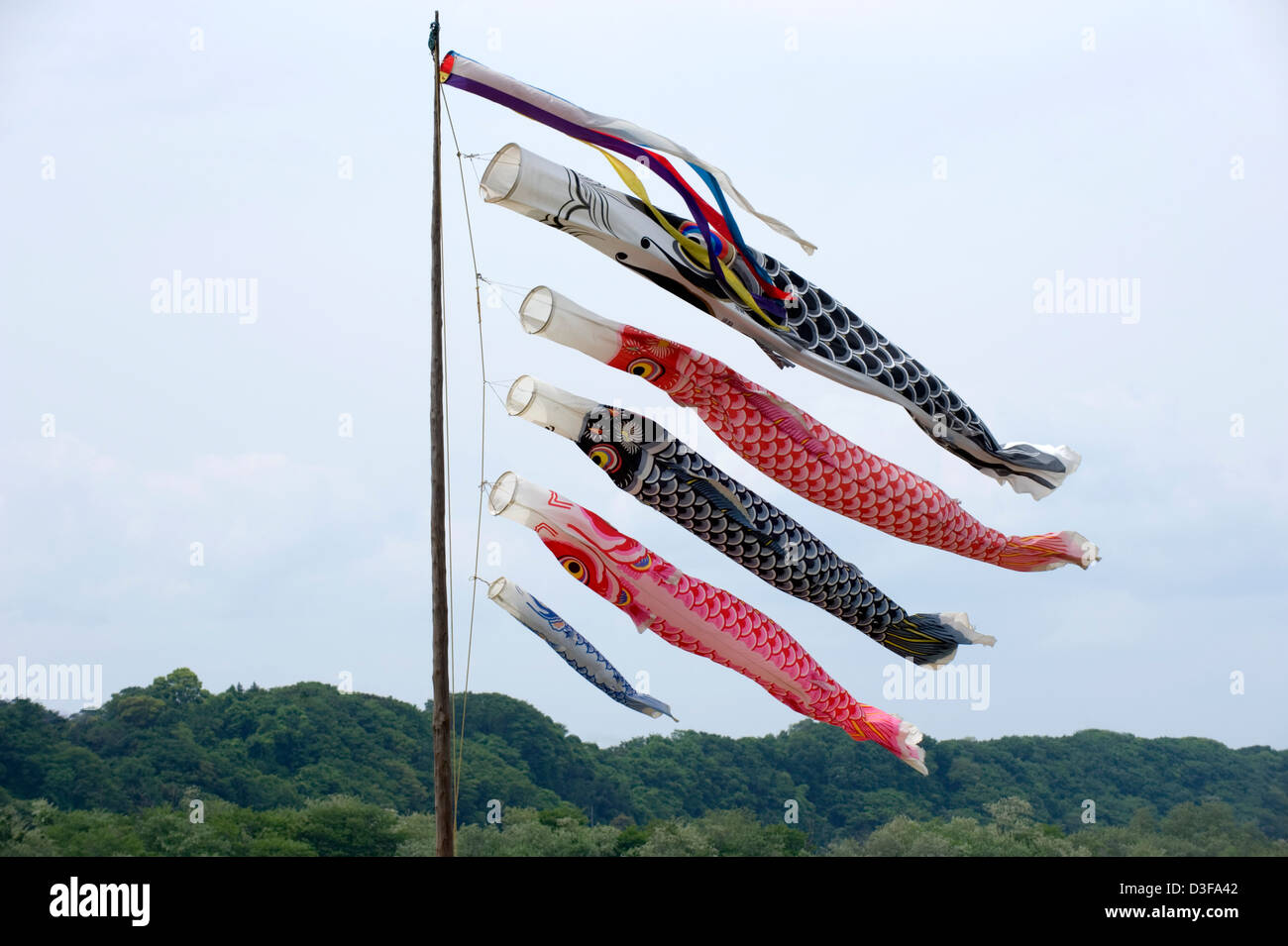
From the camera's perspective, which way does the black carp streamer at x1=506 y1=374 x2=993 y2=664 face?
to the viewer's left

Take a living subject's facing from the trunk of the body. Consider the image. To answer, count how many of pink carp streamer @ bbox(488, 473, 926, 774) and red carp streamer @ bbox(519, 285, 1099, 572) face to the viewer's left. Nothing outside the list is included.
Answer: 2

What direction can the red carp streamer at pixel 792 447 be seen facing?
to the viewer's left

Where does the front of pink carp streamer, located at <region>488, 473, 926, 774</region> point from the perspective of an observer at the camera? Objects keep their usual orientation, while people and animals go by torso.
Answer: facing to the left of the viewer
